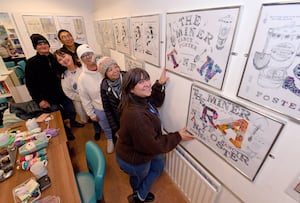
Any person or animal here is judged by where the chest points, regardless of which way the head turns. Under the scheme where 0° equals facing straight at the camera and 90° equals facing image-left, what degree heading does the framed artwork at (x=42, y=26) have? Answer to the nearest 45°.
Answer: approximately 0°

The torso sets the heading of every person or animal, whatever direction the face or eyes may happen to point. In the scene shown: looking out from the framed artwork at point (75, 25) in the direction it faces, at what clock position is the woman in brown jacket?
The woman in brown jacket is roughly at 12 o'clock from the framed artwork.

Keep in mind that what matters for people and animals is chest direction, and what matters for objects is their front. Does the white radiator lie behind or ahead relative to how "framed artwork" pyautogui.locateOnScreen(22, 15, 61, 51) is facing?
ahead

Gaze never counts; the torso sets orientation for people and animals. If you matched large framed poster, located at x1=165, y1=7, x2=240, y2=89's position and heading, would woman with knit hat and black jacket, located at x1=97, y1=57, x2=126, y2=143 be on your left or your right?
on your right

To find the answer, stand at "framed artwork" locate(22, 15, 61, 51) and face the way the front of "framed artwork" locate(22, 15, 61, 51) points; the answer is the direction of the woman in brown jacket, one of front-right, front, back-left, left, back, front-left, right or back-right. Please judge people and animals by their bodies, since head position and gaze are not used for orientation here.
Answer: front

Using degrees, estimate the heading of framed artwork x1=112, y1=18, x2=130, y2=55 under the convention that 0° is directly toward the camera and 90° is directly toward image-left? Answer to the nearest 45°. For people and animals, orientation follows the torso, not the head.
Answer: approximately 45°

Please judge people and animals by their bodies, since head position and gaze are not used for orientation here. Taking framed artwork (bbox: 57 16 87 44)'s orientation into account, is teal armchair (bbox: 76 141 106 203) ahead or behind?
ahead

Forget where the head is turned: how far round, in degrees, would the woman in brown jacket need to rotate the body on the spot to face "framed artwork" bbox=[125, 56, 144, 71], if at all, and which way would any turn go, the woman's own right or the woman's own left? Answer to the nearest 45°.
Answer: approximately 90° to the woman's own left

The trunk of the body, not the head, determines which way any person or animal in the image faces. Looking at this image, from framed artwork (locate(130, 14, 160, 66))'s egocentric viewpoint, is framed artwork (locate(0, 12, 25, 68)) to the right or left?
on its right

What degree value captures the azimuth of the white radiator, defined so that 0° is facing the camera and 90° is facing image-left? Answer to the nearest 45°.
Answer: approximately 45°

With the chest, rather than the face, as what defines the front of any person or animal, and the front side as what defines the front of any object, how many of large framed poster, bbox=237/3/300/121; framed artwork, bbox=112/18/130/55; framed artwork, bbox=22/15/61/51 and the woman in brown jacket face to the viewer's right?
1

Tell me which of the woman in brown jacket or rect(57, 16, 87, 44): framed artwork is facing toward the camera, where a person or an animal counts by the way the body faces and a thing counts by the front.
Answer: the framed artwork

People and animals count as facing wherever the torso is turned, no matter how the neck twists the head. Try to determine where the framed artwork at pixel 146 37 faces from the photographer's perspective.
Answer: facing the viewer and to the left of the viewer

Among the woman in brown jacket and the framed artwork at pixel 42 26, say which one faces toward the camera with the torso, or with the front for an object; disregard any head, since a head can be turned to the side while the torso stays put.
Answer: the framed artwork

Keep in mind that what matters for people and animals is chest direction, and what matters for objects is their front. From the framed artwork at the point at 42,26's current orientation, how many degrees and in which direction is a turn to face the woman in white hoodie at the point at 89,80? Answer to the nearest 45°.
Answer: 0° — it already faces them

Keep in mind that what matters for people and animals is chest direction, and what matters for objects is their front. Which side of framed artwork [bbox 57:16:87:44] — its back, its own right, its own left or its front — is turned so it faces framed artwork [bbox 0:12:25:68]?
right

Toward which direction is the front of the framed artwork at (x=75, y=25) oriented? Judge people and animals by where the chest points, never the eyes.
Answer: toward the camera

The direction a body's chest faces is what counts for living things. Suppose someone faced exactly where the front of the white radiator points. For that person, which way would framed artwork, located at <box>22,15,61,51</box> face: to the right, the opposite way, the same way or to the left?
to the left
